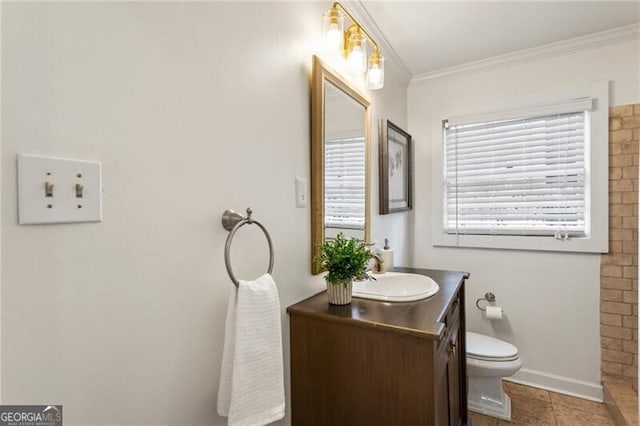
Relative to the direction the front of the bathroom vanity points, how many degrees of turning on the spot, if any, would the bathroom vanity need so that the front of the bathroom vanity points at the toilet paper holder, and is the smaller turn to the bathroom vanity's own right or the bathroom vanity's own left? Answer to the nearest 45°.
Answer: approximately 45° to the bathroom vanity's own left

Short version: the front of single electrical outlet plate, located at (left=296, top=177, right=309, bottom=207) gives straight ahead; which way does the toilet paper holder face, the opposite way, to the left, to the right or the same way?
to the right

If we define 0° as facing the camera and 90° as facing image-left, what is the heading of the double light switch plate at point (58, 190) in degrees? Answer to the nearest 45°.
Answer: approximately 315°

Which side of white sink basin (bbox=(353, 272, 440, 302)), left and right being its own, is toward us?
right

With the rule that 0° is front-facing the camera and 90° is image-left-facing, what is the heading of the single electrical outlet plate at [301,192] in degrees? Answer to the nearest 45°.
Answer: approximately 315°

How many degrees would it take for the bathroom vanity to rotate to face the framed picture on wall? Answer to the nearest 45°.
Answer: approximately 90° to its left

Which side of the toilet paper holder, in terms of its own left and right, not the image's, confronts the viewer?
front
